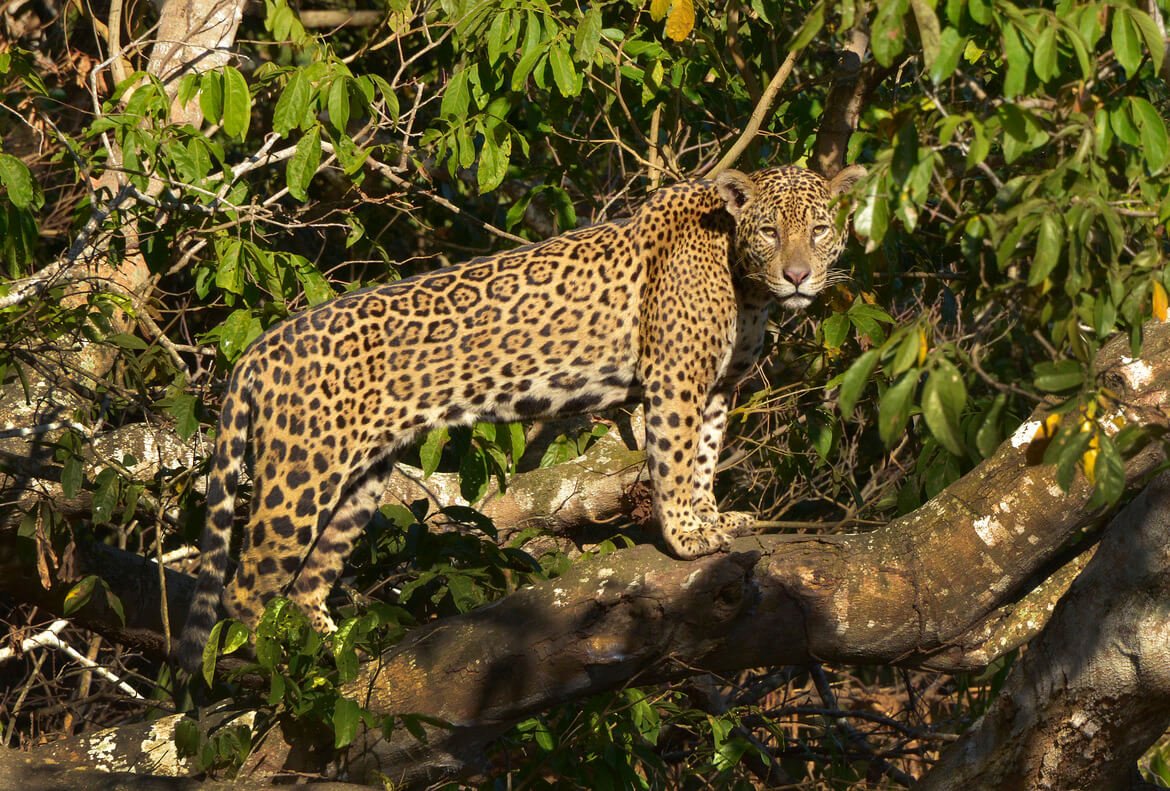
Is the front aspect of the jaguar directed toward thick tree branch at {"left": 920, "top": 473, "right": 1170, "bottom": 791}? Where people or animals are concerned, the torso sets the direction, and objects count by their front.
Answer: yes

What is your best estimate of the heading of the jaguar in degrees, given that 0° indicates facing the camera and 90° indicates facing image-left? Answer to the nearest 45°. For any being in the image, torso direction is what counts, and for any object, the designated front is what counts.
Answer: approximately 270°

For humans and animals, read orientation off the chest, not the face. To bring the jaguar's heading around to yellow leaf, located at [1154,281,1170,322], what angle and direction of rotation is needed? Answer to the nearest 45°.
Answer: approximately 45° to its right
